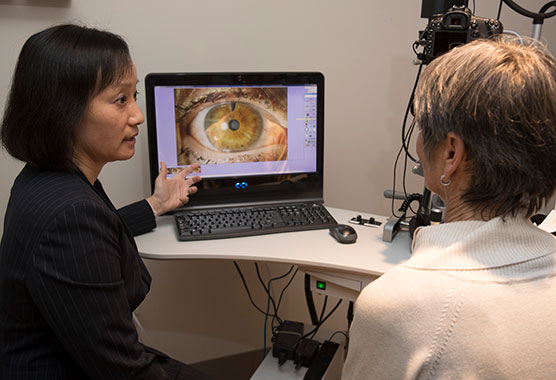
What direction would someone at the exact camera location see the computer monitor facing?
facing the viewer

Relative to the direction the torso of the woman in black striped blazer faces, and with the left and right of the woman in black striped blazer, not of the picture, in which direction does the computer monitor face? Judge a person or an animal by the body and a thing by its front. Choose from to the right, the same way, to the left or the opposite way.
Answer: to the right

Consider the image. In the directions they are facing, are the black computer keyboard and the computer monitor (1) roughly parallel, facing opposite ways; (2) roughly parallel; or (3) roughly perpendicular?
roughly parallel

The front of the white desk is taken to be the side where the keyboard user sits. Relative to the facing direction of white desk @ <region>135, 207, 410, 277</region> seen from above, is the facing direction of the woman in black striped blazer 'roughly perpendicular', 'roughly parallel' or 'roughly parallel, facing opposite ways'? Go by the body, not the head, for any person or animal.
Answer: roughly perpendicular

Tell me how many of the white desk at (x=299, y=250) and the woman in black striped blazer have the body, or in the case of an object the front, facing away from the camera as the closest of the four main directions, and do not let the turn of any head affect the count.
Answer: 0

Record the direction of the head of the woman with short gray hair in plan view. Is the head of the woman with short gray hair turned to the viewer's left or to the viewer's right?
to the viewer's left

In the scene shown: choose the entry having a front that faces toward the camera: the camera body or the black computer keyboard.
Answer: the black computer keyboard

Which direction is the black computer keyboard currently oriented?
toward the camera

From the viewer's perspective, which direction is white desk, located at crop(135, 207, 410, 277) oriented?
toward the camera

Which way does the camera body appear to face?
away from the camera

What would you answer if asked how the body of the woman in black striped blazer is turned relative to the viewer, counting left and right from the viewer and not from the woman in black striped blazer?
facing to the right of the viewer
